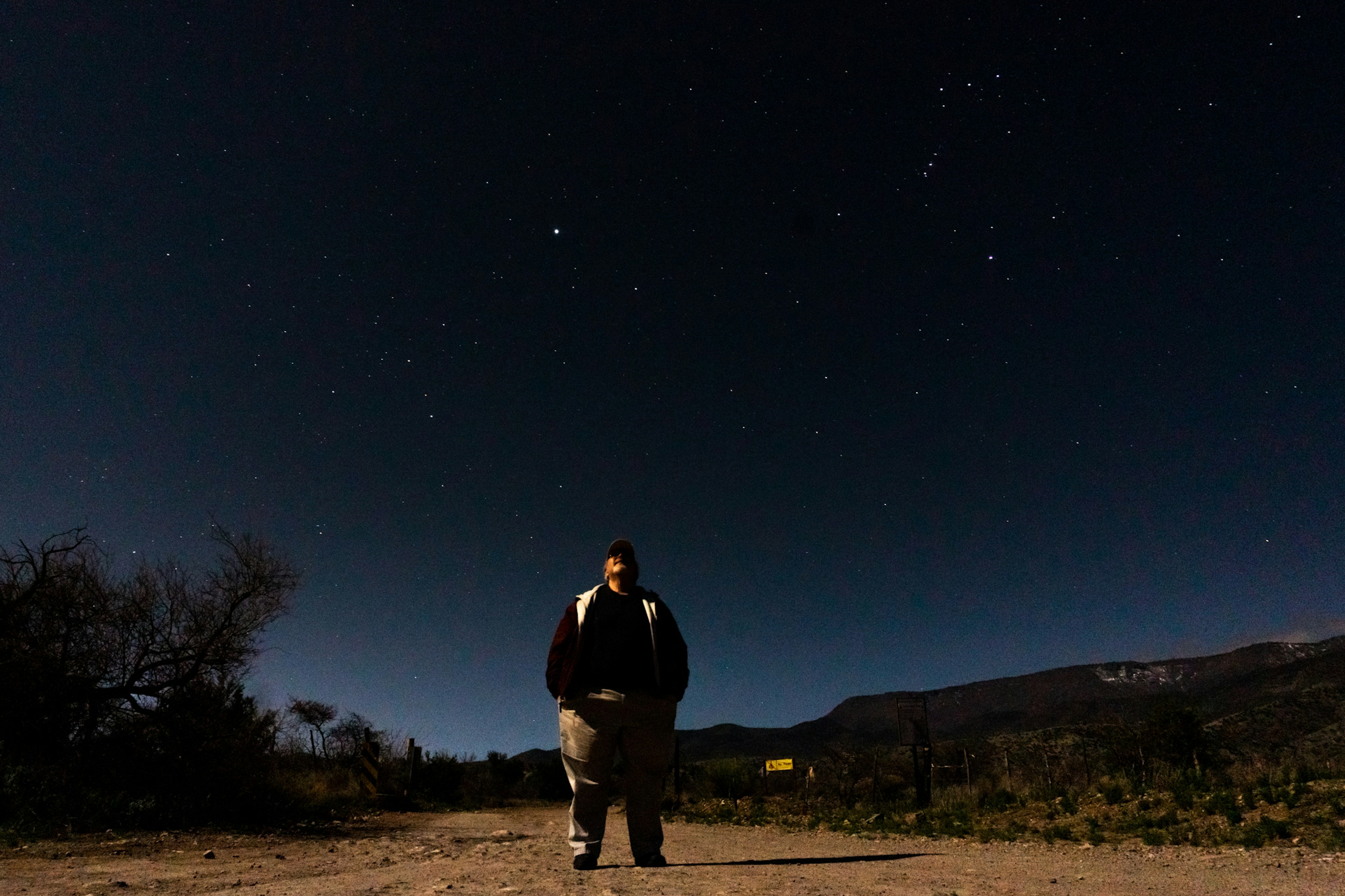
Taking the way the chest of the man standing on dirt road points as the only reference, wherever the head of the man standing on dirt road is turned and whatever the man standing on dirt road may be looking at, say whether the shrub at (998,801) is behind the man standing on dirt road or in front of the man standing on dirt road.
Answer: behind

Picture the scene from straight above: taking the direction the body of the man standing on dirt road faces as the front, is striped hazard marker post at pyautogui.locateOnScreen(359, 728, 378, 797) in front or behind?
behind

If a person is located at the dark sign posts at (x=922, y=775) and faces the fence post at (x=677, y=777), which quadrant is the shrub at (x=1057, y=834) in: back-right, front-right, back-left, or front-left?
back-left

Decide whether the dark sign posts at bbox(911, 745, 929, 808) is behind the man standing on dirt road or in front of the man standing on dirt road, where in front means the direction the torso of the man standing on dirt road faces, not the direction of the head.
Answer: behind

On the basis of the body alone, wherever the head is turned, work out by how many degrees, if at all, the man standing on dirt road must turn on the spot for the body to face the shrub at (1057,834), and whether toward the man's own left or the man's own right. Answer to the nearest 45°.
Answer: approximately 135° to the man's own left

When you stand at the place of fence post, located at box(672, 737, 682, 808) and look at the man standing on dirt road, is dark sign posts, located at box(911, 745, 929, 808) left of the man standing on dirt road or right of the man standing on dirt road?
left

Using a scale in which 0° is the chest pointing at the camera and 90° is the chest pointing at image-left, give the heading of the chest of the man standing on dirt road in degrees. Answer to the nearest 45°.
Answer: approximately 0°

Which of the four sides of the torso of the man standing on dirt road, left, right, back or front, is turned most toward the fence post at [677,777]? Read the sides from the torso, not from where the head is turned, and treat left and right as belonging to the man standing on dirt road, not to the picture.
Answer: back
